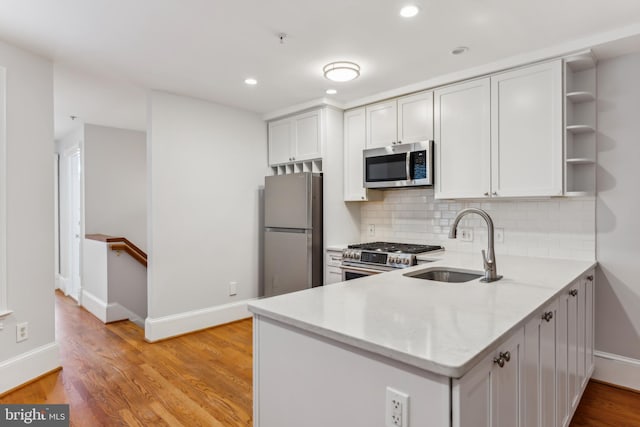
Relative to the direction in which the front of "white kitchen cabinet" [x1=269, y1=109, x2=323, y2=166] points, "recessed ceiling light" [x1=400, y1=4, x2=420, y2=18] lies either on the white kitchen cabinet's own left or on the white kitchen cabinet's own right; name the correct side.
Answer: on the white kitchen cabinet's own left

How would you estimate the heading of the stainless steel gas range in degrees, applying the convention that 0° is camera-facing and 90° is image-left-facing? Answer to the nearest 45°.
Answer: approximately 45°

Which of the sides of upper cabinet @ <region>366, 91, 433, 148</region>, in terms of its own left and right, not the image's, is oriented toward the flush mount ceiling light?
front

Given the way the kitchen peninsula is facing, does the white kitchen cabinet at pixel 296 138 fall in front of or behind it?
behind

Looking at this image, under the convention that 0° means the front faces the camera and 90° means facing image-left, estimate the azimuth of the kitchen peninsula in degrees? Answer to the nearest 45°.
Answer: approximately 315°

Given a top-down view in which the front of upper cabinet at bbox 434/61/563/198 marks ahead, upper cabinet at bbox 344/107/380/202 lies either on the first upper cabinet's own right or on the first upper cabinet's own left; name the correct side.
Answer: on the first upper cabinet's own right
